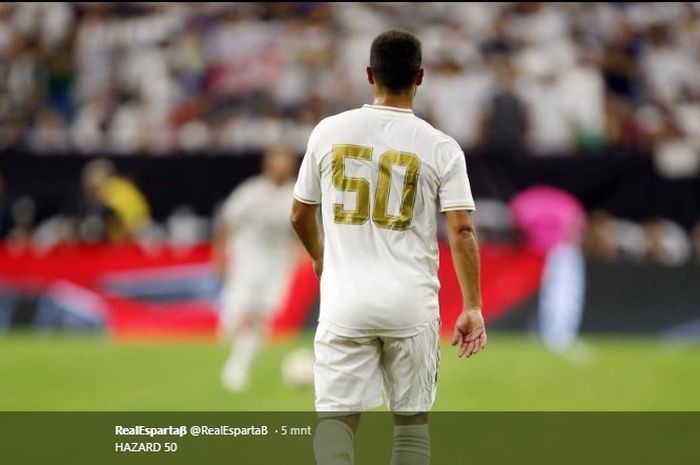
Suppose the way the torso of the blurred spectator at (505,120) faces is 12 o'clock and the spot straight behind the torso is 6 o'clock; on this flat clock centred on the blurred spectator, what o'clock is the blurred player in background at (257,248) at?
The blurred player in background is roughly at 1 o'clock from the blurred spectator.

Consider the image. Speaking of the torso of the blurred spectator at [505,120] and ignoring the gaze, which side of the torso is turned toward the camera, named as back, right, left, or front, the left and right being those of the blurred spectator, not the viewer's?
front

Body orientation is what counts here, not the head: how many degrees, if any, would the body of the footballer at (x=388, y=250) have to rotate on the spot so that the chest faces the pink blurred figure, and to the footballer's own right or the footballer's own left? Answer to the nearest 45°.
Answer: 0° — they already face them

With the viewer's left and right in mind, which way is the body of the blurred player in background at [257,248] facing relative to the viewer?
facing the viewer and to the right of the viewer

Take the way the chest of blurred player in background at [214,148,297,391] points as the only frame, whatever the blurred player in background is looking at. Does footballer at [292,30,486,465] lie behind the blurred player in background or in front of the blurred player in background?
in front

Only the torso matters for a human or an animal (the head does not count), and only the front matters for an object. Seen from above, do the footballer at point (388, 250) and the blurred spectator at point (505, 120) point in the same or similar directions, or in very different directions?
very different directions

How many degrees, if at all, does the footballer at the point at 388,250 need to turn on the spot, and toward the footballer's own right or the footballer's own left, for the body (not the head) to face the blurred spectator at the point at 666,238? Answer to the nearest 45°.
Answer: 0° — they already face them

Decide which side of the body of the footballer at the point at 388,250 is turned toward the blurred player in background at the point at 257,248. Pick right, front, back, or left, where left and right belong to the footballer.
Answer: front

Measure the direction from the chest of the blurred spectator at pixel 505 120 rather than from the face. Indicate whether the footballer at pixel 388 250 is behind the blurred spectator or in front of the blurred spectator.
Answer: in front

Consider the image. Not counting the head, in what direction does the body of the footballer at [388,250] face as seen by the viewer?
away from the camera
